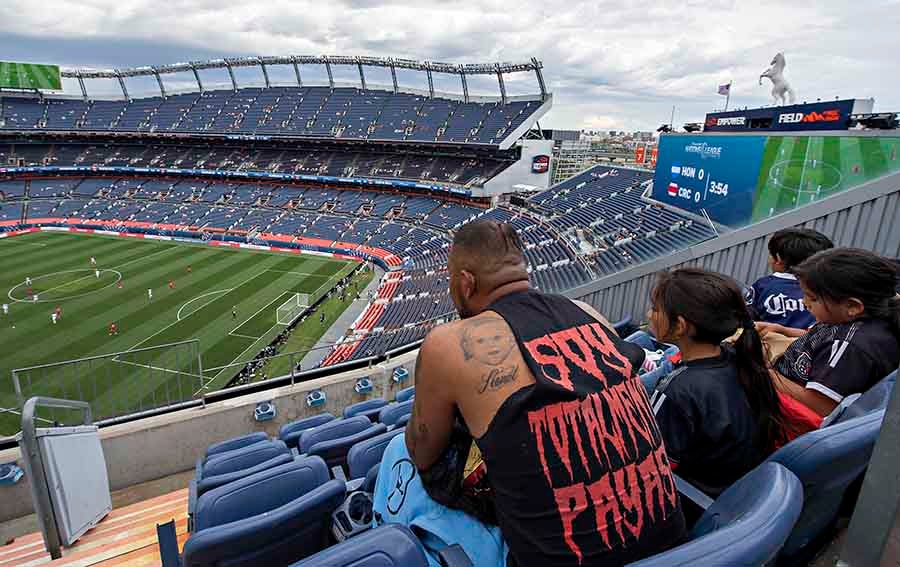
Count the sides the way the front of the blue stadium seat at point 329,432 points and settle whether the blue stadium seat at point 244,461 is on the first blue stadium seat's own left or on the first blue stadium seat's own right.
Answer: on the first blue stadium seat's own left

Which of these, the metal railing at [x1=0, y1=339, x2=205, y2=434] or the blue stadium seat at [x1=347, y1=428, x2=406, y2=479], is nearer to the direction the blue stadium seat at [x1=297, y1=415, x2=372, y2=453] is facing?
the metal railing

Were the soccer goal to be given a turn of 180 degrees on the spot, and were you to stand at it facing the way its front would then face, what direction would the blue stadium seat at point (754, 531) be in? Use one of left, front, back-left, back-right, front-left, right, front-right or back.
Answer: front-right

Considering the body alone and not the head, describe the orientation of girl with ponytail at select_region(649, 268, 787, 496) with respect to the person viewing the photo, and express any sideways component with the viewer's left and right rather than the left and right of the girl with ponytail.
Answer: facing away from the viewer and to the left of the viewer

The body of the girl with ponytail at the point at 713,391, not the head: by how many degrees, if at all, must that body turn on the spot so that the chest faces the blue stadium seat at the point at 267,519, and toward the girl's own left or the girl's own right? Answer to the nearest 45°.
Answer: approximately 90° to the girl's own left

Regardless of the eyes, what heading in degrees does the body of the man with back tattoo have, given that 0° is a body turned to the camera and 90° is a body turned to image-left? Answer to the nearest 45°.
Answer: approximately 135°

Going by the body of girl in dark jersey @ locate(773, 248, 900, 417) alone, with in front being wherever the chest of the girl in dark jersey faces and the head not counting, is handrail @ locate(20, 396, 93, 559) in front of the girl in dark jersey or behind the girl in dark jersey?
in front

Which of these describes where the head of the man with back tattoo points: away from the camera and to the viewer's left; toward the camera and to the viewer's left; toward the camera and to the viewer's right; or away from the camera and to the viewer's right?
away from the camera and to the viewer's left

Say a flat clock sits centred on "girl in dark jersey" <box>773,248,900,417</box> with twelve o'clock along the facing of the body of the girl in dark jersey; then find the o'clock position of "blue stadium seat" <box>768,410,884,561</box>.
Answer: The blue stadium seat is roughly at 9 o'clock from the girl in dark jersey.
